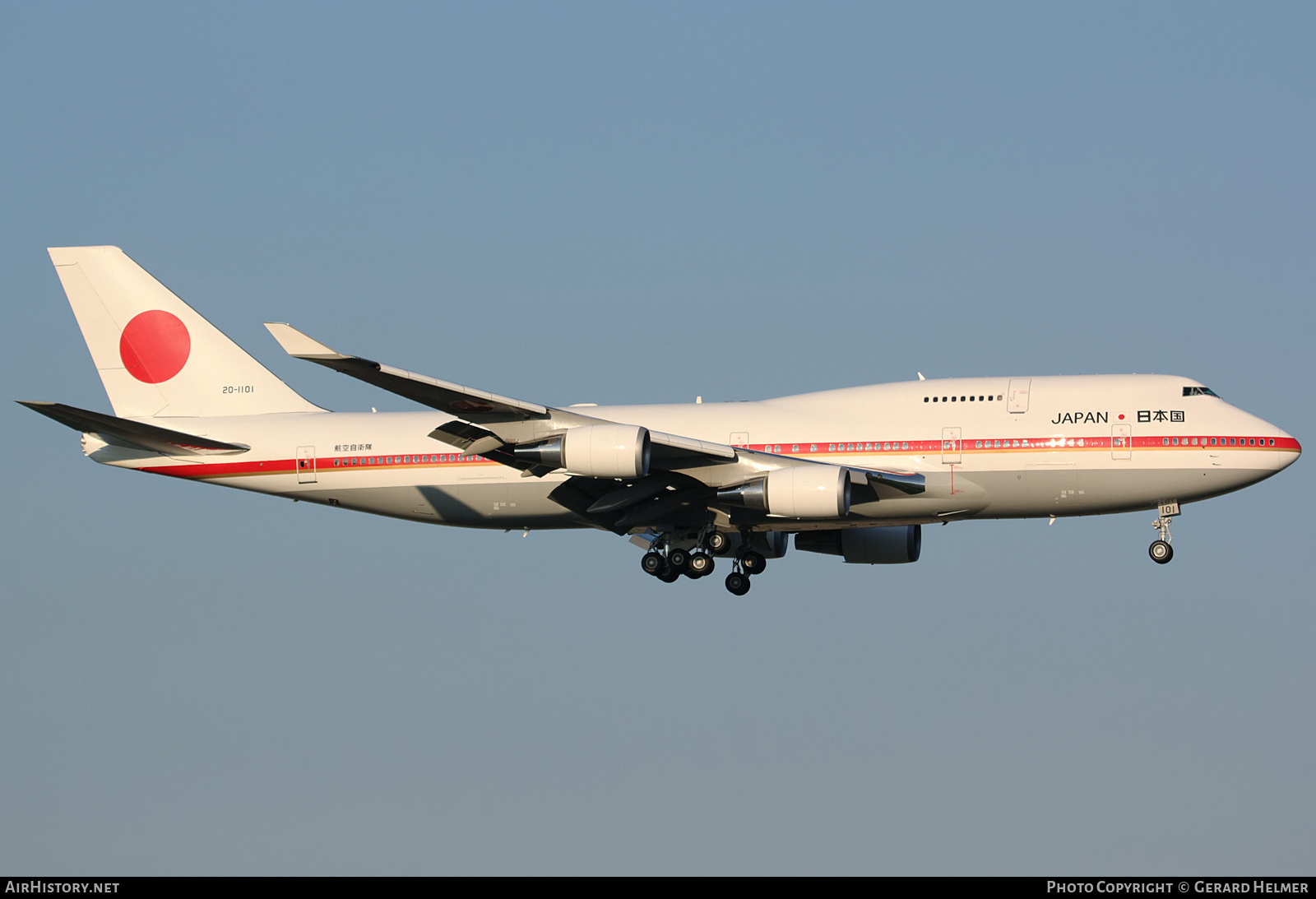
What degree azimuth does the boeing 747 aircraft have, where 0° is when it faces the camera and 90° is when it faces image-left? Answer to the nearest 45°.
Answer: approximately 270°
